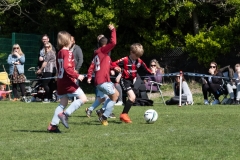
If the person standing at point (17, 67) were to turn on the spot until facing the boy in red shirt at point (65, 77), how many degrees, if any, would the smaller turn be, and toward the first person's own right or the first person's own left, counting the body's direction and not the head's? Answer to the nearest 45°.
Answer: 0° — they already face them

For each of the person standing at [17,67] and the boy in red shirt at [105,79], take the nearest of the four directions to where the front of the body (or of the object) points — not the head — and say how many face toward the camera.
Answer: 1

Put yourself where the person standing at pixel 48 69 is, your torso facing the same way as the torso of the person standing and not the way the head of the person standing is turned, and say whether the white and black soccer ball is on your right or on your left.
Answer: on your left

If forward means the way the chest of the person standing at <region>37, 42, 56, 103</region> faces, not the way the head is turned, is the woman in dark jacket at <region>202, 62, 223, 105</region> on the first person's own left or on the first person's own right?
on the first person's own left

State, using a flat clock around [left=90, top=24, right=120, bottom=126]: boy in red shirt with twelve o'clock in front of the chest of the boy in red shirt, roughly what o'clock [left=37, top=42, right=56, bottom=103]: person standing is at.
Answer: The person standing is roughly at 10 o'clock from the boy in red shirt.

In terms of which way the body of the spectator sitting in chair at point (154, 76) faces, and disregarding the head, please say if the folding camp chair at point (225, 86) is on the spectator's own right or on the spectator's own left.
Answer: on the spectator's own left
